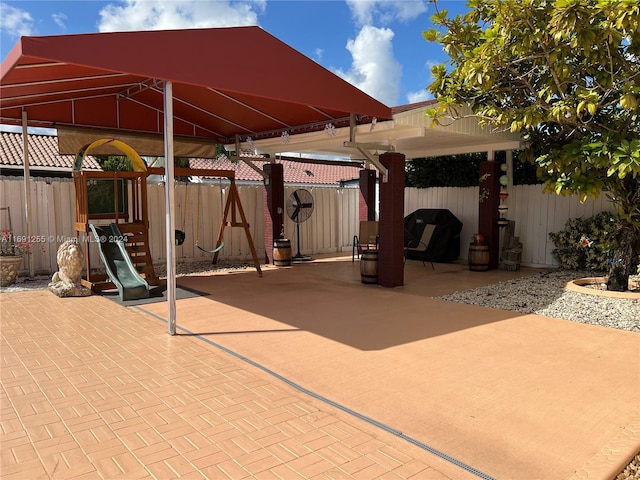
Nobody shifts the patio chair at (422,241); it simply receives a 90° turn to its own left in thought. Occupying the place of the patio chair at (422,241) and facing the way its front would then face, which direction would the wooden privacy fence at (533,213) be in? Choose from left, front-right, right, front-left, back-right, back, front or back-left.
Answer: left

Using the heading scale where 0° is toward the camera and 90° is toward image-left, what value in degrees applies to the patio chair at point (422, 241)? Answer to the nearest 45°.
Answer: approximately 90°

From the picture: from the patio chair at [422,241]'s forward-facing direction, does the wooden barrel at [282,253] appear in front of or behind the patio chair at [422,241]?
in front

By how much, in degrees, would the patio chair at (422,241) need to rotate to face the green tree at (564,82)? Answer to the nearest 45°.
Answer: approximately 90° to its left

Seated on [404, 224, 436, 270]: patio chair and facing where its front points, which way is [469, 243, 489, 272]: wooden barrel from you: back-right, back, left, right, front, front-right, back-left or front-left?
back-left

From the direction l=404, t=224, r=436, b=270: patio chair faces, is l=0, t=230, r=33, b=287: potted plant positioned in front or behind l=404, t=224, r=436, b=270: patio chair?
in front

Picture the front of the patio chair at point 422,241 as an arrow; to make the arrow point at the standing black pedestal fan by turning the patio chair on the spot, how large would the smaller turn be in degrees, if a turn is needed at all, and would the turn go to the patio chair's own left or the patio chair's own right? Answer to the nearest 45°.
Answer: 0° — it already faces it

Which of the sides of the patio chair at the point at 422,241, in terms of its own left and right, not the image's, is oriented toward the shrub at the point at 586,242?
back
